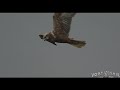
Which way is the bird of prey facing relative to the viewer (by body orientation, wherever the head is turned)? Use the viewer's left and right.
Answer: facing to the left of the viewer
